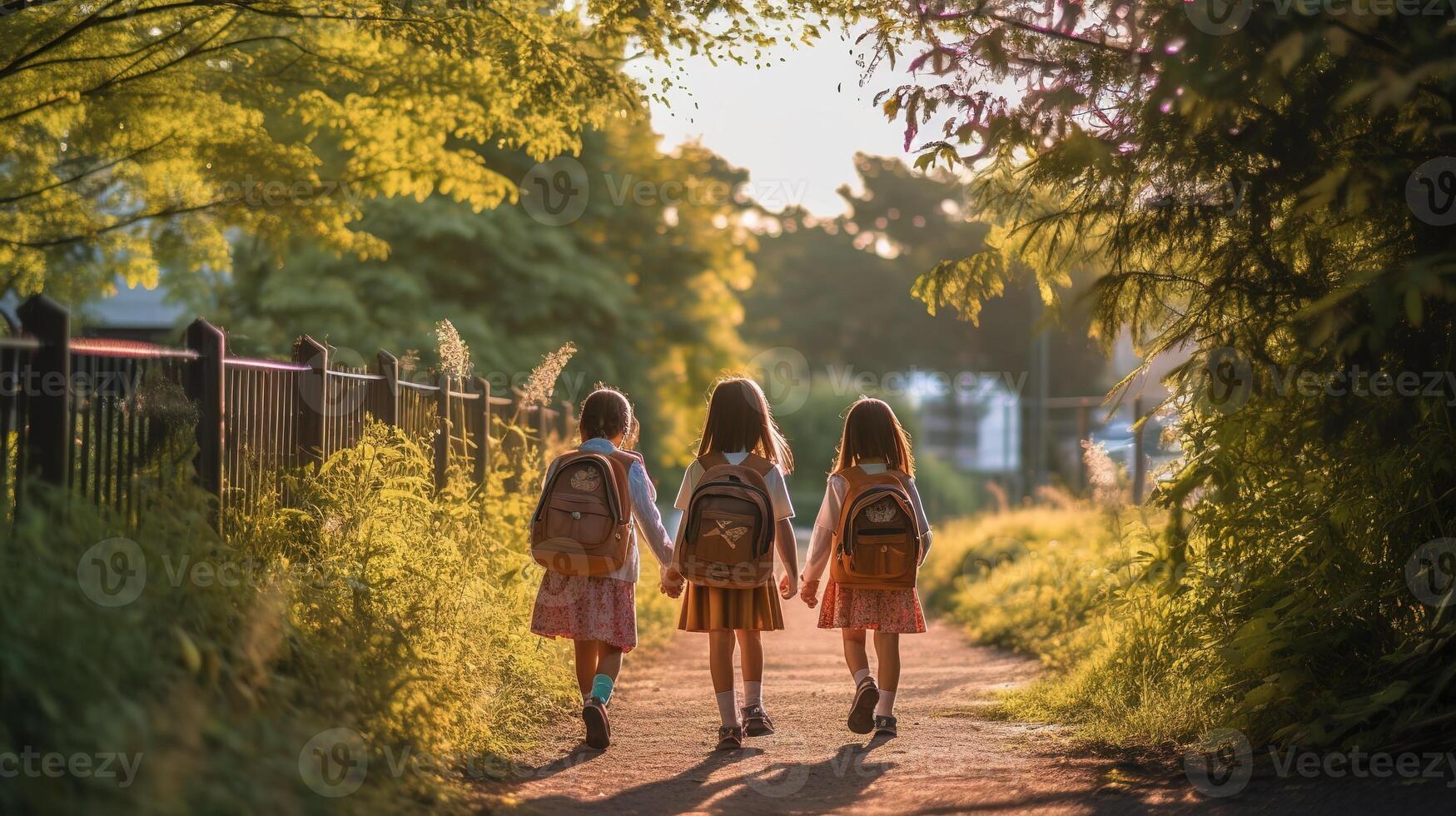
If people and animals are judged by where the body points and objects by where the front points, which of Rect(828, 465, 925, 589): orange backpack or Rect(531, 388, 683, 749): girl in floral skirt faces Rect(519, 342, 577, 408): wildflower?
the girl in floral skirt

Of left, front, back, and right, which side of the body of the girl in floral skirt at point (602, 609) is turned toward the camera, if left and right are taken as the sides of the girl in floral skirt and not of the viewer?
back

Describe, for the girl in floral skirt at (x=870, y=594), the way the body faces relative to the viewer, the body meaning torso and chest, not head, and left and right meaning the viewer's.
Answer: facing away from the viewer

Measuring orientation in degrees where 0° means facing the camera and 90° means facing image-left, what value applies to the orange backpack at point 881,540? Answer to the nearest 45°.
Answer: approximately 0°

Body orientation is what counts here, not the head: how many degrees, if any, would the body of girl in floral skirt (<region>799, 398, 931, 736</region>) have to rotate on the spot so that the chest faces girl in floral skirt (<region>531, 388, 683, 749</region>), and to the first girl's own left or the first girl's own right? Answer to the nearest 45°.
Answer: approximately 90° to the first girl's own left

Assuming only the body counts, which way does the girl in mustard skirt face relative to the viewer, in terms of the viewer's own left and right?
facing away from the viewer

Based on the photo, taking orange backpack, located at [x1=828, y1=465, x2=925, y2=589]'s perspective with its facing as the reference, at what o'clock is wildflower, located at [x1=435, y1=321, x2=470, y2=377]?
The wildflower is roughly at 4 o'clock from the orange backpack.

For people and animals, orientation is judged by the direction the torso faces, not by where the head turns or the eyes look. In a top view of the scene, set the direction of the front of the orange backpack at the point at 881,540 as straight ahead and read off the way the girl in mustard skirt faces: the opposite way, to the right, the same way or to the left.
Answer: the opposite way

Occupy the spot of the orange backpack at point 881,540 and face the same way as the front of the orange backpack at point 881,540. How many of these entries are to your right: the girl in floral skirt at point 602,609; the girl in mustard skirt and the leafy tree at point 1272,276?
2

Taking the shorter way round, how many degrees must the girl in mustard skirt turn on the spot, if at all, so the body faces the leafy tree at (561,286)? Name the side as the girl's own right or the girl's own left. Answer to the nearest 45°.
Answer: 0° — they already face it
